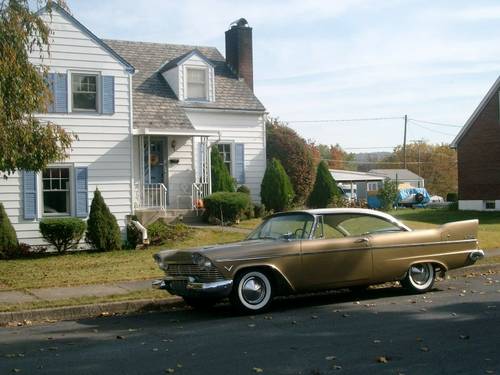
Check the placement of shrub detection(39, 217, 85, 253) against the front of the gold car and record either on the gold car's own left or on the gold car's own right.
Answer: on the gold car's own right

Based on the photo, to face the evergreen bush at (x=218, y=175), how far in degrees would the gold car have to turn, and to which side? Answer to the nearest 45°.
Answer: approximately 135° to its right

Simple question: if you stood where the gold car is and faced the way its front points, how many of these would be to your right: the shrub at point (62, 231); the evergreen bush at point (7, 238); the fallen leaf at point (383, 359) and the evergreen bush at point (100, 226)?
3

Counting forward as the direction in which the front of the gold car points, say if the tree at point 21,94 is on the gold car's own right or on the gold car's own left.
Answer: on the gold car's own right

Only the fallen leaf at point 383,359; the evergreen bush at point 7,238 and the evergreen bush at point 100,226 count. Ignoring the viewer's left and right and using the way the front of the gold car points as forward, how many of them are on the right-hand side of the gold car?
2

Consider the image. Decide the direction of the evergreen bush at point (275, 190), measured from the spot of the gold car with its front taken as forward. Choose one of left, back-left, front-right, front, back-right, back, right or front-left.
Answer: back-right

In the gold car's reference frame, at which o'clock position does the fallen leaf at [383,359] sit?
The fallen leaf is roughly at 10 o'clock from the gold car.

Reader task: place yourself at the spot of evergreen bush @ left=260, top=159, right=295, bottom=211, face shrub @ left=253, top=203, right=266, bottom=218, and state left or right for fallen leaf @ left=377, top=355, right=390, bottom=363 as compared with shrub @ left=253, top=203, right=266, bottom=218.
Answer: left

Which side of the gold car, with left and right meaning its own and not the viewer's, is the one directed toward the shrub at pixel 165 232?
right

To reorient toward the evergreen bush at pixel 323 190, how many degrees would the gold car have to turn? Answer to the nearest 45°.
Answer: approximately 135° to its right

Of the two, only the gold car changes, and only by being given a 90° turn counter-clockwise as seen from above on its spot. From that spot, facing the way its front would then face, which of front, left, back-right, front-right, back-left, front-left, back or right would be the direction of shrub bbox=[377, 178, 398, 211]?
back-left

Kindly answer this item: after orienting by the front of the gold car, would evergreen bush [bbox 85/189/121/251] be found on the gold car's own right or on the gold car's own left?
on the gold car's own right

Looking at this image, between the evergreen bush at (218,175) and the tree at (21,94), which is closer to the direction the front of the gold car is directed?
the tree

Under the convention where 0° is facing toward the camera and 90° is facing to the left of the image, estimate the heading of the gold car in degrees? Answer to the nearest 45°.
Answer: approximately 45°
